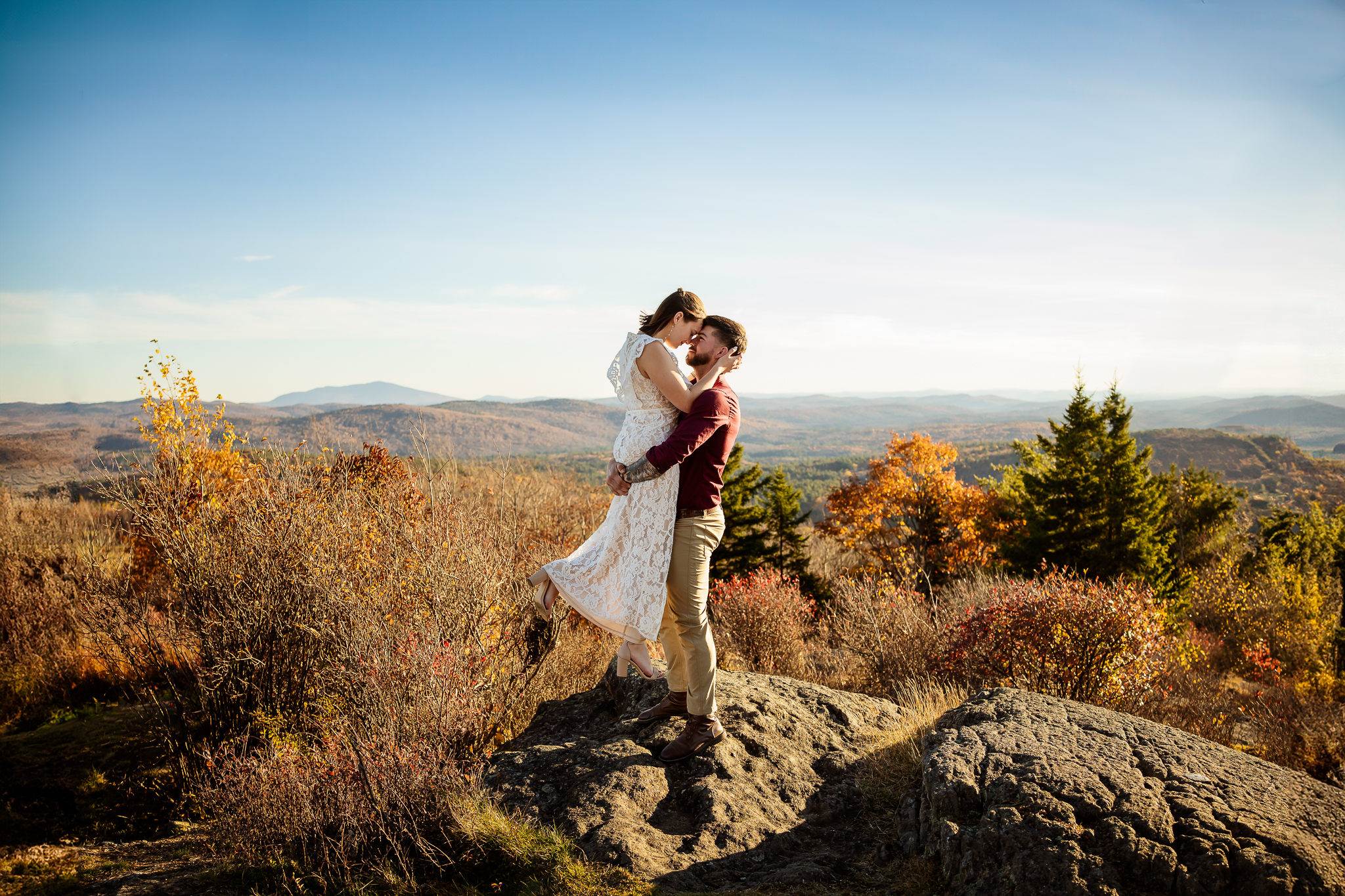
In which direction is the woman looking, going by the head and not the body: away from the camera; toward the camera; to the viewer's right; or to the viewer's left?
to the viewer's right

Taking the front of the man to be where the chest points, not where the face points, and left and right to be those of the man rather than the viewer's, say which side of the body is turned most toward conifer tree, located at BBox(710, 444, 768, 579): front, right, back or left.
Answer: right

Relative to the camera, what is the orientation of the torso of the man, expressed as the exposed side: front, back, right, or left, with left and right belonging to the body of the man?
left

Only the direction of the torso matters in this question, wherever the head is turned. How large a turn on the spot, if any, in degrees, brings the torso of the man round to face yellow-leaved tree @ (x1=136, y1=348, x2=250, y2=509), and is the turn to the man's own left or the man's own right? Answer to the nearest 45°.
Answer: approximately 45° to the man's own right

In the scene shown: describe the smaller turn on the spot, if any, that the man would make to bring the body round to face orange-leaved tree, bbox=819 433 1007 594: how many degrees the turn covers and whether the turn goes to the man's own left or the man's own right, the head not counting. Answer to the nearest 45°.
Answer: approximately 90° to the man's own right

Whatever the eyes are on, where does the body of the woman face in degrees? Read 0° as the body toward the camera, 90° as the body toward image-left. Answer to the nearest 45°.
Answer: approximately 270°

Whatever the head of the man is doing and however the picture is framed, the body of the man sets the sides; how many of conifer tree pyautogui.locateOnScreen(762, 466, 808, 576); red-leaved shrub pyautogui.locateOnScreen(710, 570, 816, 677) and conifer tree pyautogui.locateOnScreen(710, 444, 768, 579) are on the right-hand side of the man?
3

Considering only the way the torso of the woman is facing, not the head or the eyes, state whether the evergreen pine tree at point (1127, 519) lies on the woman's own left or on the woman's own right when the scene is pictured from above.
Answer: on the woman's own left

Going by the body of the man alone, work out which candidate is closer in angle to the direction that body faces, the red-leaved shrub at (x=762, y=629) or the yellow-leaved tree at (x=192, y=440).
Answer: the yellow-leaved tree
